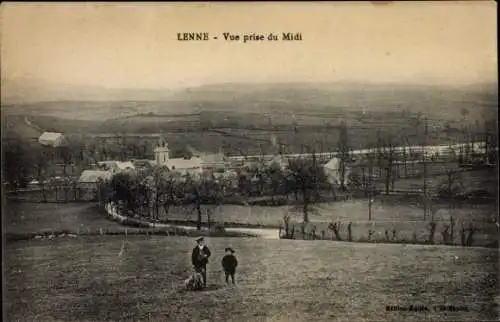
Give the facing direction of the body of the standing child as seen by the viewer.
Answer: toward the camera

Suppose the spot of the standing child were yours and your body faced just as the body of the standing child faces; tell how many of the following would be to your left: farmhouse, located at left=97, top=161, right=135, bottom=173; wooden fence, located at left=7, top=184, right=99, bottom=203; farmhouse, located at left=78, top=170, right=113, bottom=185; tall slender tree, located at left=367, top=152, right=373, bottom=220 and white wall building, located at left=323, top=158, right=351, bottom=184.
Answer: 2

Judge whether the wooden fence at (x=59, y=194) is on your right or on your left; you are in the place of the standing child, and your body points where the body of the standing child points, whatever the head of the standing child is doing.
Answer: on your right
